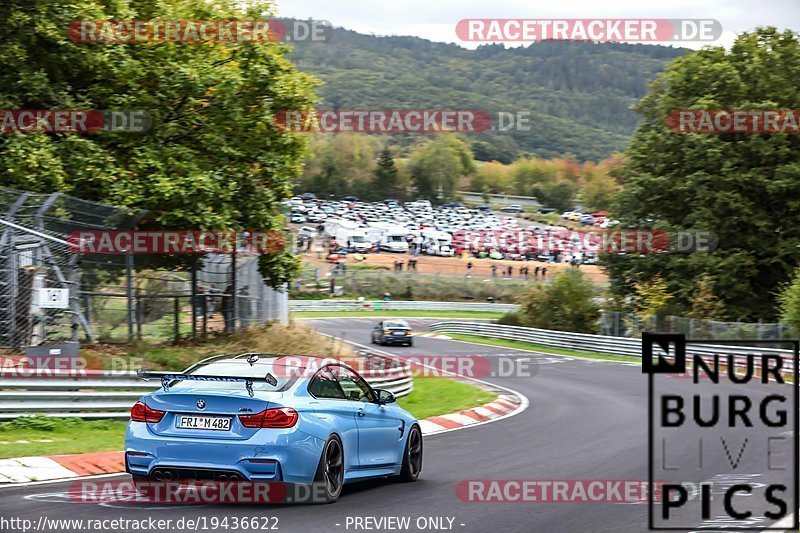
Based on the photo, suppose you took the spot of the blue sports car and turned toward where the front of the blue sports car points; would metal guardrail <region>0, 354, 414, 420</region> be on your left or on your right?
on your left

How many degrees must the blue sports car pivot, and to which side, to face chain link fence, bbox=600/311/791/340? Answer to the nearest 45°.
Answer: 0° — it already faces it

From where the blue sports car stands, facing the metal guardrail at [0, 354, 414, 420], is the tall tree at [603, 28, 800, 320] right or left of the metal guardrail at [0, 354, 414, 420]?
right

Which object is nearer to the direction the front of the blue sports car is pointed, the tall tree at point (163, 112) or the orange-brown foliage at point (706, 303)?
the orange-brown foliage

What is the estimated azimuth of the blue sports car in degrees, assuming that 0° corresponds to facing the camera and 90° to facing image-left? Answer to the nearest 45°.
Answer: approximately 225°

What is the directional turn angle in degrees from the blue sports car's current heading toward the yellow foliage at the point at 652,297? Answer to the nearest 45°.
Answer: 0° — it already faces it

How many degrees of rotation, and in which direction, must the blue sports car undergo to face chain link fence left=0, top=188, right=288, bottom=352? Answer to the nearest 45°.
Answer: approximately 45° to its left

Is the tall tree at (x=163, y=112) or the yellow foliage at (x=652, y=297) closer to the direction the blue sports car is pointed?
the yellow foliage

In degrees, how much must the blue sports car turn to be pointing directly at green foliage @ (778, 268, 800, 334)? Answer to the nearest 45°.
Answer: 0° — it already faces it

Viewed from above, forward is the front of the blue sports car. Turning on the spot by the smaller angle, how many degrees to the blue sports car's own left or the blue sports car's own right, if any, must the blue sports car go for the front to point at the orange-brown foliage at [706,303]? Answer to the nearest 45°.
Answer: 0° — it already faces it

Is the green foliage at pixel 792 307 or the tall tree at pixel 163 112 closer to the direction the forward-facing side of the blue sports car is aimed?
the green foliage

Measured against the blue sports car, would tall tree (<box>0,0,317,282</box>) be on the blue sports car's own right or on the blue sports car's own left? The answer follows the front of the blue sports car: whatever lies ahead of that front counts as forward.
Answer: on the blue sports car's own left

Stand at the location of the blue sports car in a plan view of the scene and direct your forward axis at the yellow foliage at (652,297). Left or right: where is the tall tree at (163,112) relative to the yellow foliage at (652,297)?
left
